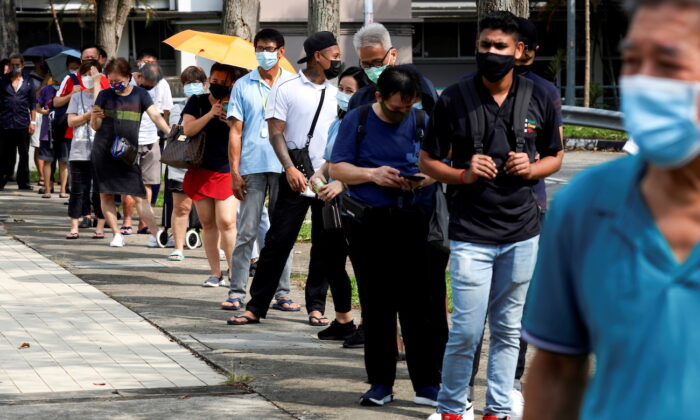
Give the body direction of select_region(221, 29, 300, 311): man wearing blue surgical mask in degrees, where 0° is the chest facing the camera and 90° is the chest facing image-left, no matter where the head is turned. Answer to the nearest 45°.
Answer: approximately 0°

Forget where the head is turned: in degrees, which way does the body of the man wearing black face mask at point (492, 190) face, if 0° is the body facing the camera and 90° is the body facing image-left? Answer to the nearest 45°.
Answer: approximately 0°

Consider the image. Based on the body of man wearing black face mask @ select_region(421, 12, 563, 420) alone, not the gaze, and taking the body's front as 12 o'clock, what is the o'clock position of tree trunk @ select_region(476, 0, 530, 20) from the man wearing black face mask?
The tree trunk is roughly at 6 o'clock from the man wearing black face mask.
